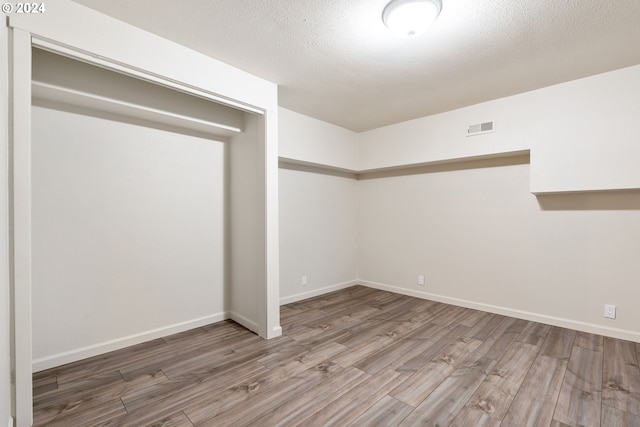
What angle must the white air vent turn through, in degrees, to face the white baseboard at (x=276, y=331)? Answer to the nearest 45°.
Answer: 0° — it already faces it

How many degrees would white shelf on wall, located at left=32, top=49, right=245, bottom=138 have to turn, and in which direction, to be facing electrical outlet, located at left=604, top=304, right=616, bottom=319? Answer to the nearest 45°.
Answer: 0° — it already faces it

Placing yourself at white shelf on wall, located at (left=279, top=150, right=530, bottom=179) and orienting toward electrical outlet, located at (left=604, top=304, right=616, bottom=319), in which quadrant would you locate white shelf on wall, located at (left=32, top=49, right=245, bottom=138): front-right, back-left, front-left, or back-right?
back-right

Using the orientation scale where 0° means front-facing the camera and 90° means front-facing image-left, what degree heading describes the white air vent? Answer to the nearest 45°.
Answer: approximately 45°

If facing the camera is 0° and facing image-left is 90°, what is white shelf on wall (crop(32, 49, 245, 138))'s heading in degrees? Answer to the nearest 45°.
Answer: approximately 315°

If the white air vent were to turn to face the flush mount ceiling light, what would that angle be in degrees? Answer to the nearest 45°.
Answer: approximately 45° to its left
